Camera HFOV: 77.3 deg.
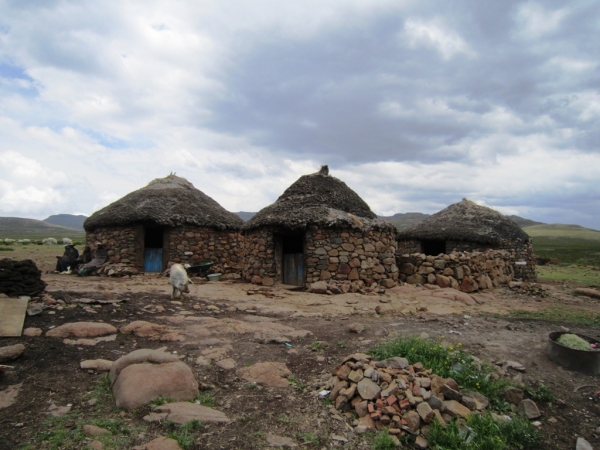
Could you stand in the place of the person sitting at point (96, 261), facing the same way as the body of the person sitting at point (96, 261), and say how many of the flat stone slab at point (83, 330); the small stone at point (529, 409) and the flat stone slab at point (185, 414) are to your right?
0

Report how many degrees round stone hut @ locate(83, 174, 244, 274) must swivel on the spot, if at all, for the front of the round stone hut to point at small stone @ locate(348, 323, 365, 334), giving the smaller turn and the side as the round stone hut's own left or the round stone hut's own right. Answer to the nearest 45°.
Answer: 0° — it already faces it

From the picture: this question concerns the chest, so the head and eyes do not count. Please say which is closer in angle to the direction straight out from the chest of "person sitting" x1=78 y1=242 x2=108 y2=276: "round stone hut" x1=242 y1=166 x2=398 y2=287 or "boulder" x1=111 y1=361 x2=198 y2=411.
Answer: the boulder

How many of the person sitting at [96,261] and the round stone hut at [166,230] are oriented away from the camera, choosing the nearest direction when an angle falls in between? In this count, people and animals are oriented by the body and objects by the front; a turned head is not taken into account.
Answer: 0

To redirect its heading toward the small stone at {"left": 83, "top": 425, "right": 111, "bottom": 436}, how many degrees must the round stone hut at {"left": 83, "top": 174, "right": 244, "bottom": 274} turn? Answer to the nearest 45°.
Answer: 0° — it already faces it

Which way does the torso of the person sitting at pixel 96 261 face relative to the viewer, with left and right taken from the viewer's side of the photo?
facing the viewer and to the left of the viewer

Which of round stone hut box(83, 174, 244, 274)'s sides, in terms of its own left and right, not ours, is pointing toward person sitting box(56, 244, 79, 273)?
right

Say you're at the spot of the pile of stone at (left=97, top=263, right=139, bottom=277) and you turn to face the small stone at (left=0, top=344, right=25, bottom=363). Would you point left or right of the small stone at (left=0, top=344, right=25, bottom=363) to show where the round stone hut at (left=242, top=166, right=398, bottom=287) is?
left

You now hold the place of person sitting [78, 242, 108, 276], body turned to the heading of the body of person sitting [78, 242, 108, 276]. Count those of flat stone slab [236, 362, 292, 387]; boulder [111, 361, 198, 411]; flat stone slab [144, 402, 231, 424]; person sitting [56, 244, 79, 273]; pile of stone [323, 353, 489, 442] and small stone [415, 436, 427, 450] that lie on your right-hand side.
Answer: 1

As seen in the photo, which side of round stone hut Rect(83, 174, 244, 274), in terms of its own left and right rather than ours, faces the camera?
front

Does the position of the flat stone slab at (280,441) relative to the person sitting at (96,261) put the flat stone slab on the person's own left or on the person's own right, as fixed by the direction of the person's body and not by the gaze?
on the person's own left

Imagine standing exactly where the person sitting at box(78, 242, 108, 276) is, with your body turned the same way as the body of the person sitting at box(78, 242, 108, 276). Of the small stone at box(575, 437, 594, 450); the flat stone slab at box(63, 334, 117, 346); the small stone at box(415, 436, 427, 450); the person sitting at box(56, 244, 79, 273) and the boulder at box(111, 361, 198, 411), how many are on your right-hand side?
1

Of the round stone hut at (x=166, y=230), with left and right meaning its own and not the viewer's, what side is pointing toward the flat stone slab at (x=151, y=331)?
front

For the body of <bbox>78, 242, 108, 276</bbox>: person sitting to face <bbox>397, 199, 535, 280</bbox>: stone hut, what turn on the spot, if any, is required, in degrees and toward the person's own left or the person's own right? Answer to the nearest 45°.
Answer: approximately 135° to the person's own left

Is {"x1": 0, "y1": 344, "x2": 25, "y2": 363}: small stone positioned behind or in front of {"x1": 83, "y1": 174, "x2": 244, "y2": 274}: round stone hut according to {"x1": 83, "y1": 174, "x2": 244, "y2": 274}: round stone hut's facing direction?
in front

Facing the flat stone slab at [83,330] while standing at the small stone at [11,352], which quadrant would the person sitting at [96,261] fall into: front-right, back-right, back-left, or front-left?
front-left
